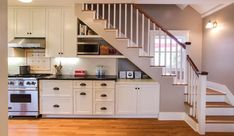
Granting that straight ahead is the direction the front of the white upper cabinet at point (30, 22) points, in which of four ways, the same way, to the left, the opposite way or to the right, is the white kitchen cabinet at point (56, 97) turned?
the same way

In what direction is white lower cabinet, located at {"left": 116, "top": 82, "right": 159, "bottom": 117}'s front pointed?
toward the camera

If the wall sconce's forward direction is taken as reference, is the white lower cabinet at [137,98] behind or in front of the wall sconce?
in front

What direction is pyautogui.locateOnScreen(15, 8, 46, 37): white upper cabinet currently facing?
toward the camera

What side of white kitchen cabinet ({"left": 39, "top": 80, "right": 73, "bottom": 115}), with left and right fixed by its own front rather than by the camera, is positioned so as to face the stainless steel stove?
right

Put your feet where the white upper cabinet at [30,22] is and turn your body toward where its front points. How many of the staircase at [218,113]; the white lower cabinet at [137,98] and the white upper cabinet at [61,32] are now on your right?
0

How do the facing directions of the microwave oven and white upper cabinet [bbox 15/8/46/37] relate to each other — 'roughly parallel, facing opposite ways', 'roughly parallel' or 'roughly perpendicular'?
roughly parallel

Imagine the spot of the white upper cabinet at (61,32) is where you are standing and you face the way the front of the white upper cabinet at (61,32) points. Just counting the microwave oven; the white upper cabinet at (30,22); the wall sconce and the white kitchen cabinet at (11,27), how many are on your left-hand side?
2

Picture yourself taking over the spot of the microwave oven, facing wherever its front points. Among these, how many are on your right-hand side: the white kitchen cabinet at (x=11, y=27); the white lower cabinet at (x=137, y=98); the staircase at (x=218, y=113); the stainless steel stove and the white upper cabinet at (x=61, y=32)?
3

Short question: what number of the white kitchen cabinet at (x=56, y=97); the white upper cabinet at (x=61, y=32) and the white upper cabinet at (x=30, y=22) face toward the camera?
3

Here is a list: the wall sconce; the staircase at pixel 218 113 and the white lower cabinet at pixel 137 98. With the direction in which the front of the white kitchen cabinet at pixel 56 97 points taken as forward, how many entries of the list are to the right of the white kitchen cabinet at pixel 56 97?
0

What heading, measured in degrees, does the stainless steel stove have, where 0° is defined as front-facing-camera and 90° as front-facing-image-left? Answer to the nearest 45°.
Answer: approximately 0°

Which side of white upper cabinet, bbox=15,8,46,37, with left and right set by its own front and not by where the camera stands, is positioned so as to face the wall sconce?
left

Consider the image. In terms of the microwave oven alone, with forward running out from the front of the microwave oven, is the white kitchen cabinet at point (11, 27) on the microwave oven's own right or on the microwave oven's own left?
on the microwave oven's own right
